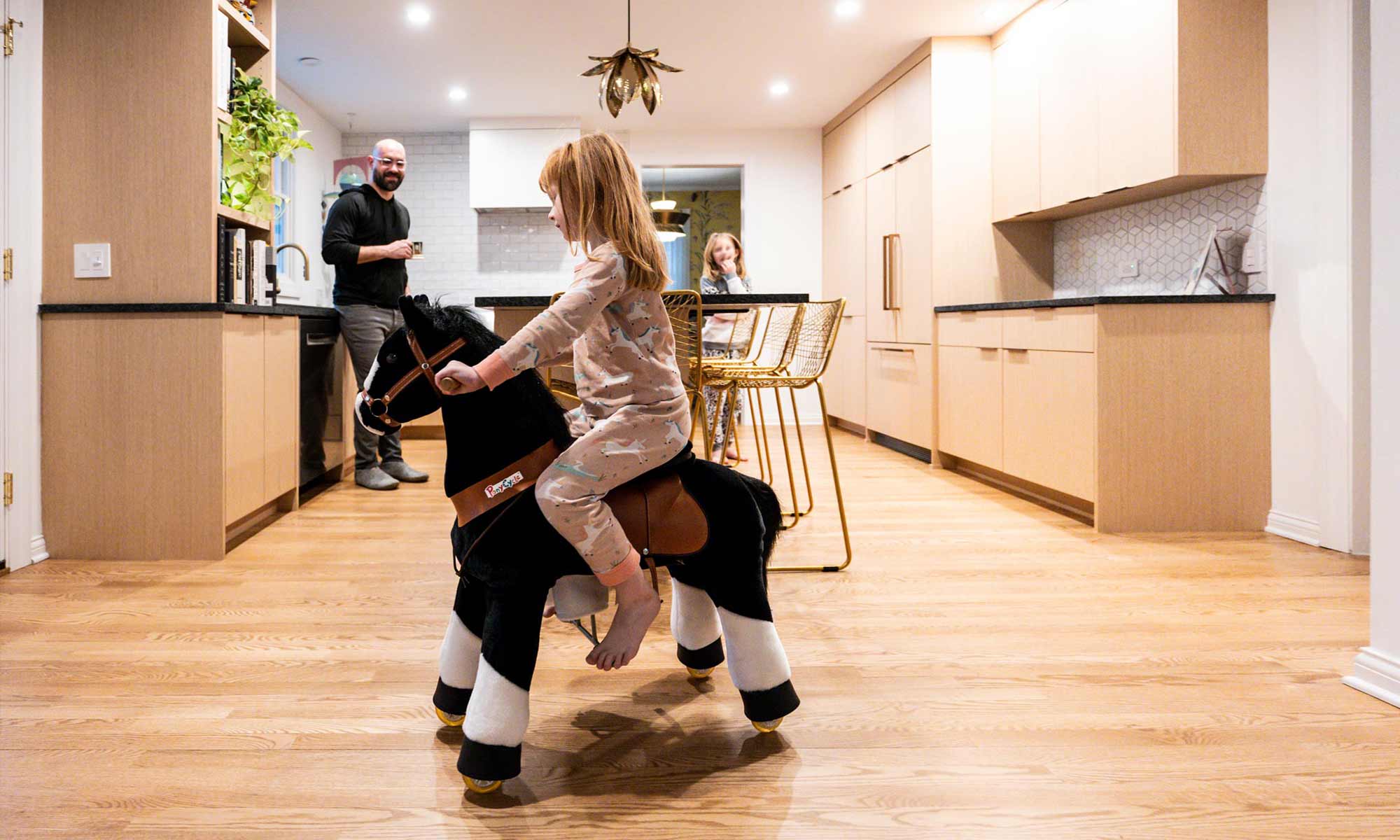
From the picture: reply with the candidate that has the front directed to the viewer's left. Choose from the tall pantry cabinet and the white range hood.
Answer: the tall pantry cabinet

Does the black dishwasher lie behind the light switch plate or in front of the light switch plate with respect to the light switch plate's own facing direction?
behind

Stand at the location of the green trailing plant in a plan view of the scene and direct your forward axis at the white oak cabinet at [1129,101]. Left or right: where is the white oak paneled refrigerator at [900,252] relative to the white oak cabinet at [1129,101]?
left

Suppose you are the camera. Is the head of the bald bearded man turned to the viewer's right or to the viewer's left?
to the viewer's right

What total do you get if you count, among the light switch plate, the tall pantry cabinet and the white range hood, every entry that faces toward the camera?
2

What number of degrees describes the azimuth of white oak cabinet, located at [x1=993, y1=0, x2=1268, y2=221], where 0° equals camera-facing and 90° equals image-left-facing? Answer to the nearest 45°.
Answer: approximately 45°

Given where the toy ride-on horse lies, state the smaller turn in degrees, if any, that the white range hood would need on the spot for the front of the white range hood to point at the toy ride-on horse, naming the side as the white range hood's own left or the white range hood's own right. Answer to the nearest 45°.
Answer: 0° — it already faces it

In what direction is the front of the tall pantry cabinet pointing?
to the viewer's left

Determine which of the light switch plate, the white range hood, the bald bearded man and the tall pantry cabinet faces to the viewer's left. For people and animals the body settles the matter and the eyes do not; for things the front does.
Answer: the tall pantry cabinet

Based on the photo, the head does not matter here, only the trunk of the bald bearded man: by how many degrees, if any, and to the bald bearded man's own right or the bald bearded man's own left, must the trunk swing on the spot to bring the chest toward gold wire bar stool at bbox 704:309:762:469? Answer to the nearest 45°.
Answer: approximately 45° to the bald bearded man's own left
